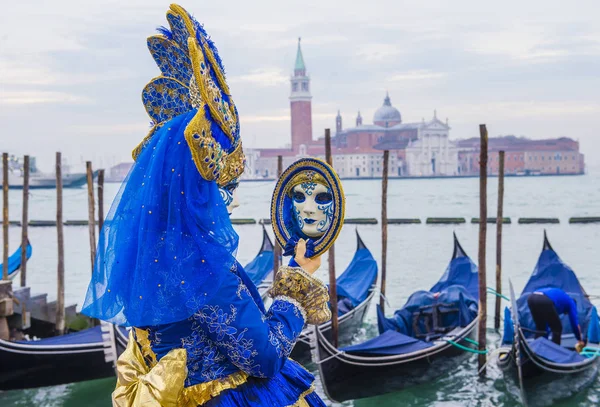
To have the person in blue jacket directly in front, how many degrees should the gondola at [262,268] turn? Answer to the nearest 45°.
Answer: approximately 90° to its left

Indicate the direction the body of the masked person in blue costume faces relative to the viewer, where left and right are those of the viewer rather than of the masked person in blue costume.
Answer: facing away from the viewer and to the right of the viewer

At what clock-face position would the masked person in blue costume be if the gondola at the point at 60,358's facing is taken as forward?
The masked person in blue costume is roughly at 3 o'clock from the gondola.
